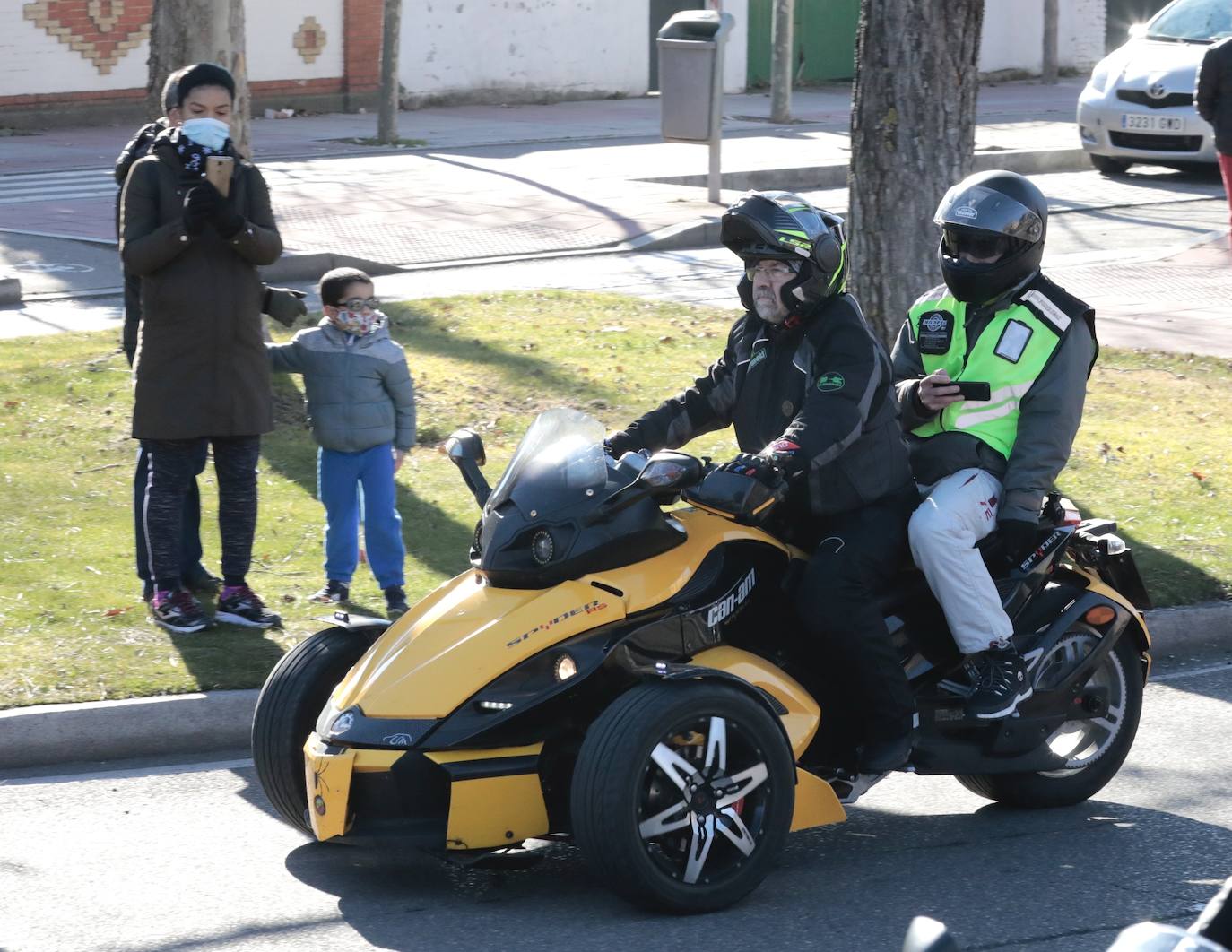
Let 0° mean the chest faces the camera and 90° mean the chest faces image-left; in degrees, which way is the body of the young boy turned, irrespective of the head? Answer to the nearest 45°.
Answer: approximately 0°

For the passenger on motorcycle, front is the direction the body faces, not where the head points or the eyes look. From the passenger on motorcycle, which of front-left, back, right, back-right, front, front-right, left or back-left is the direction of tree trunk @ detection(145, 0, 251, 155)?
right

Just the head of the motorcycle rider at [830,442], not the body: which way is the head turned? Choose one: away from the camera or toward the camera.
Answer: toward the camera

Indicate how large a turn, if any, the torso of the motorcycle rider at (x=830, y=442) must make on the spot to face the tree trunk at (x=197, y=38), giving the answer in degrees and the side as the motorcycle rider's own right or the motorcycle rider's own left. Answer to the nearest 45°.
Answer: approximately 90° to the motorcycle rider's own right

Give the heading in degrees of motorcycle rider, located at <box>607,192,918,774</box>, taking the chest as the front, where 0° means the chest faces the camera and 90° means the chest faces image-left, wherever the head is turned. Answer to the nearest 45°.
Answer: approximately 45°

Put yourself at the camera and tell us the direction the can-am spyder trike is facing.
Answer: facing the viewer and to the left of the viewer

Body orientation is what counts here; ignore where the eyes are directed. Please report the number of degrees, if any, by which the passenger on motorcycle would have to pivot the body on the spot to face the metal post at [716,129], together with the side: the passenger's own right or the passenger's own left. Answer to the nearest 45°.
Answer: approximately 135° to the passenger's own right

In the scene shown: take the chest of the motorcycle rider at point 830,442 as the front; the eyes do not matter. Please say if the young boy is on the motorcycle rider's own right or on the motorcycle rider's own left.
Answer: on the motorcycle rider's own right

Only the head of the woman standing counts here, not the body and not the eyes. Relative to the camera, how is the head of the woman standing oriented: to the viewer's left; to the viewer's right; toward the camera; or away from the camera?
toward the camera

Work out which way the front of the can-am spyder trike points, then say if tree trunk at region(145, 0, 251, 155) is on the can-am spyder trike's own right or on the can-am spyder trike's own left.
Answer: on the can-am spyder trike's own right

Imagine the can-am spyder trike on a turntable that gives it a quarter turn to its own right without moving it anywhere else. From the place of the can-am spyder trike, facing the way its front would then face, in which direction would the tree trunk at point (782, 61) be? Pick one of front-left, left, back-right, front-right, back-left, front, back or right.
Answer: front-right

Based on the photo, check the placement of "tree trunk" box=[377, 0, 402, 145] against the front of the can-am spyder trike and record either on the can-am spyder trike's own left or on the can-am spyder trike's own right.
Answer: on the can-am spyder trike's own right

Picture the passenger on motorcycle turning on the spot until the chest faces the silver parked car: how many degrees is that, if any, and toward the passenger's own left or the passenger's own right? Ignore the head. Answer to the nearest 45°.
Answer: approximately 135° to the passenger's own right

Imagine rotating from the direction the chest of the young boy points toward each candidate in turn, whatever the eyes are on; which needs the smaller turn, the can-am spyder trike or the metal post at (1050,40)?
the can-am spyder trike

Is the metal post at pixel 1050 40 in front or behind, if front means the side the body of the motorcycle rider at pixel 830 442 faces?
behind

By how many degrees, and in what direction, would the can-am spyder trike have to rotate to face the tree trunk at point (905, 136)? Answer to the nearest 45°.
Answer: approximately 135° to its right
